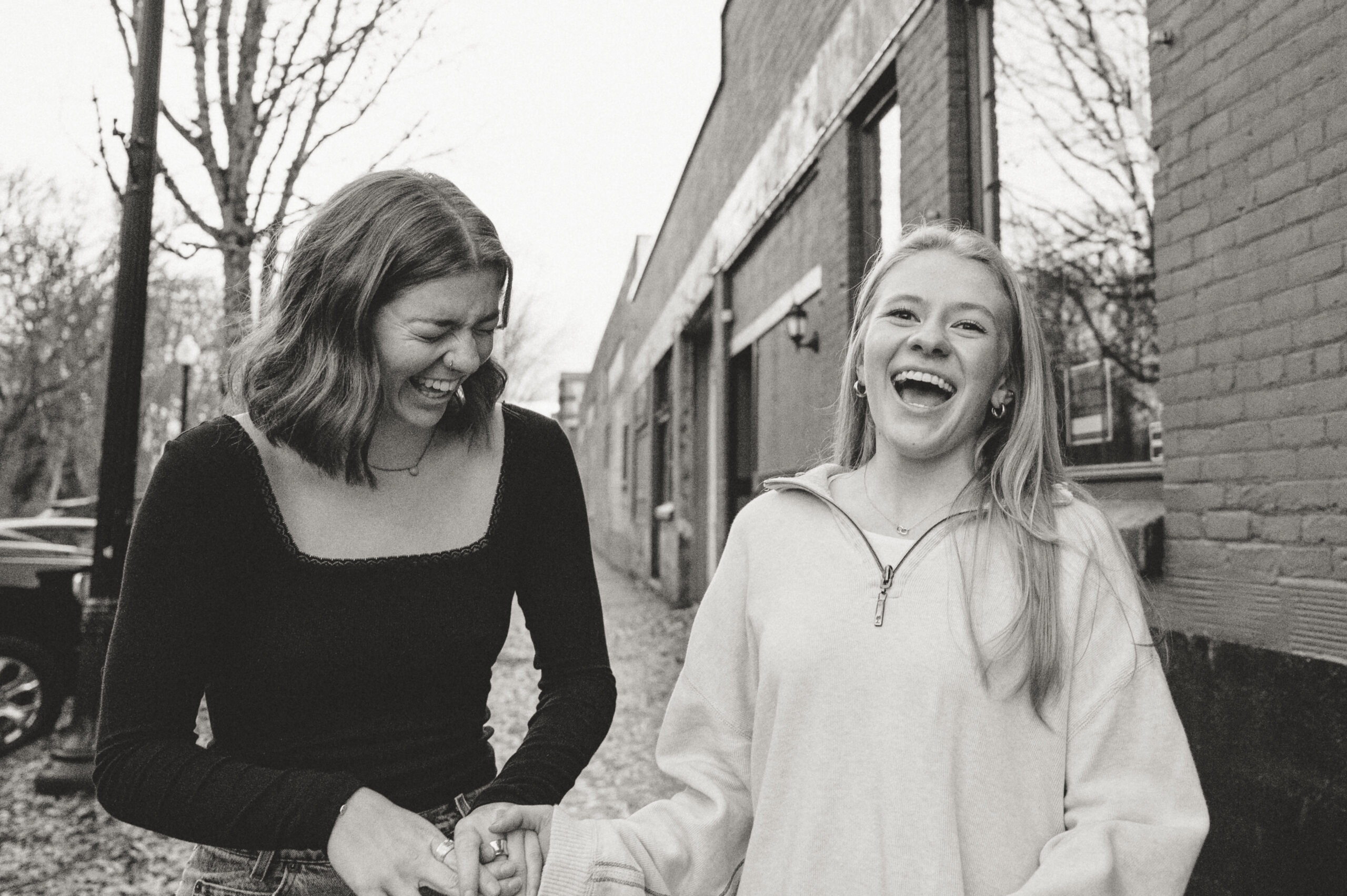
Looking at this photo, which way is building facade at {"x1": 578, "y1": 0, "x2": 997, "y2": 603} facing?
to the viewer's left

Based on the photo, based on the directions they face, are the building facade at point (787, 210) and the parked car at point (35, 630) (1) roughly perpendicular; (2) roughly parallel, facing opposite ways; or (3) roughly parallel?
roughly perpendicular

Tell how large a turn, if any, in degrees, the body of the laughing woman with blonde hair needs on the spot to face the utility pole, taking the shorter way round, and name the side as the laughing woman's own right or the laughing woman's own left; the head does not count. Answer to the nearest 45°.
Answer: approximately 135° to the laughing woman's own right

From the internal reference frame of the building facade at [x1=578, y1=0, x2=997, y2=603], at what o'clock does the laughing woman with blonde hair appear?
The laughing woman with blonde hair is roughly at 9 o'clock from the building facade.

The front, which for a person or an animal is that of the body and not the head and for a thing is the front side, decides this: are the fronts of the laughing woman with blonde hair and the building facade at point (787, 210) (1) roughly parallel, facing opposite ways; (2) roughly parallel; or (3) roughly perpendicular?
roughly perpendicular

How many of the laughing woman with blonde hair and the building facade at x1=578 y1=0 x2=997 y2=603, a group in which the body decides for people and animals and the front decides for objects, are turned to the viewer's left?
1
